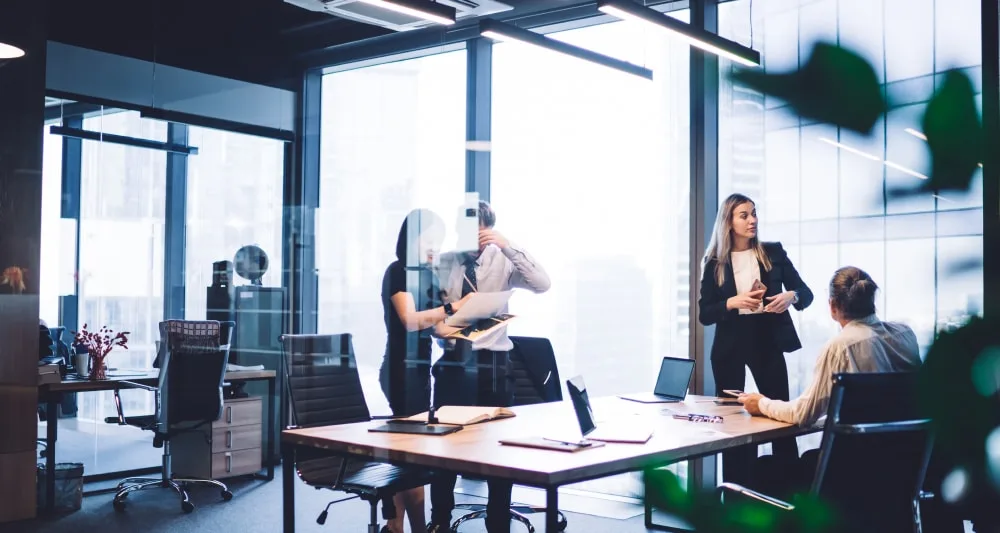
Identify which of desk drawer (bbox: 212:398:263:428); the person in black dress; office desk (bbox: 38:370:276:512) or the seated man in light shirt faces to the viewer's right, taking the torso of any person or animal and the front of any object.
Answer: the person in black dress

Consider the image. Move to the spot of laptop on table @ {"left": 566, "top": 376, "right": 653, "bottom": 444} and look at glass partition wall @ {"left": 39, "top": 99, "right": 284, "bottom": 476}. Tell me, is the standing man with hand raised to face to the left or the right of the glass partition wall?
right

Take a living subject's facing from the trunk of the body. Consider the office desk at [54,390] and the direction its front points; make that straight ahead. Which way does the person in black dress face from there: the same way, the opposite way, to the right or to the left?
to the left

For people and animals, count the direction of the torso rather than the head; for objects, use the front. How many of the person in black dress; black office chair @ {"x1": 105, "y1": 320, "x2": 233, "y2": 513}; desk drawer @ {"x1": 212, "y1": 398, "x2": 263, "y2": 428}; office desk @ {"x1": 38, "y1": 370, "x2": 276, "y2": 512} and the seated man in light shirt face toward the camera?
2

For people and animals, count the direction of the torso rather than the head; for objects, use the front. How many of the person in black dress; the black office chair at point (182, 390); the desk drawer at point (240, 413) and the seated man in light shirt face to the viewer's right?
1

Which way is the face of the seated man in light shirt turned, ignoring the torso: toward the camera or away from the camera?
away from the camera

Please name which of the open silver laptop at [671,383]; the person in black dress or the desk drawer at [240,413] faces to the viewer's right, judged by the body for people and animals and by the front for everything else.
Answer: the person in black dress

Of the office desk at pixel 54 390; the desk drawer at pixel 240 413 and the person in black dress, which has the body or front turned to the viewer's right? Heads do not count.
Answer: the person in black dress

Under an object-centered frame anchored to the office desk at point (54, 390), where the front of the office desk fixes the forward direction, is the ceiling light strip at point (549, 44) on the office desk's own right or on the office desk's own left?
on the office desk's own left

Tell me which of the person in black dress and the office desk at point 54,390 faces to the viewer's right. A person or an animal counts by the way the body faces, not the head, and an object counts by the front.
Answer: the person in black dress
